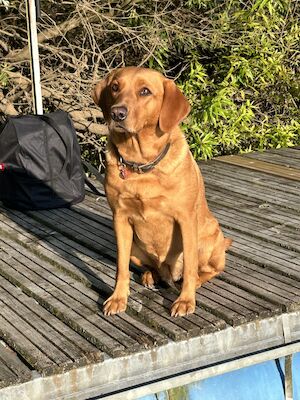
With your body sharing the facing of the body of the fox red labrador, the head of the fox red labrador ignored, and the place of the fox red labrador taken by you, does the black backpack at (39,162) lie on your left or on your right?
on your right

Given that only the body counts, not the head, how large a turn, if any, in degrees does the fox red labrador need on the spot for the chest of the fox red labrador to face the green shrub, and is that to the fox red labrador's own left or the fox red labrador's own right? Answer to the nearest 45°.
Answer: approximately 135° to the fox red labrador's own right

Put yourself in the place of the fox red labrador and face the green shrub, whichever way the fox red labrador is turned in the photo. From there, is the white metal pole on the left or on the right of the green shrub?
left

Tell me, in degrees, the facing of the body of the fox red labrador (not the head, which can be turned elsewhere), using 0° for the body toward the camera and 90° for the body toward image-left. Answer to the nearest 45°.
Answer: approximately 45°

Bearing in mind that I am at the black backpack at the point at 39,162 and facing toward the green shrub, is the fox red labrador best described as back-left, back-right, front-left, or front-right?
back-right

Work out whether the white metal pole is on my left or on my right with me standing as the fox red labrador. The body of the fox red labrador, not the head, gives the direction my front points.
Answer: on my right

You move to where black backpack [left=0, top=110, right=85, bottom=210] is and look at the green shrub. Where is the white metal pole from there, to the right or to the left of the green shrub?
left
